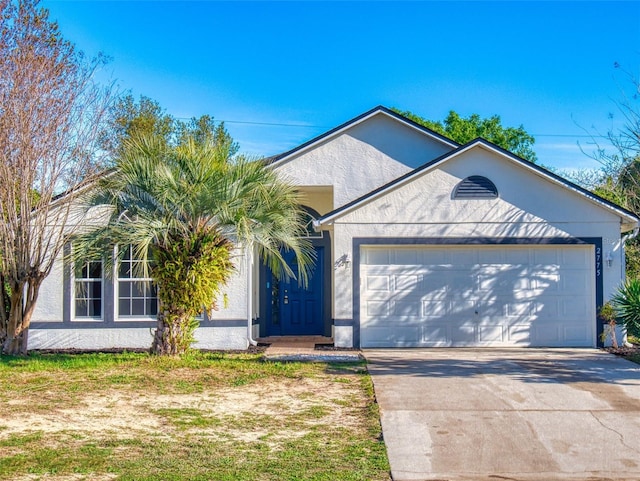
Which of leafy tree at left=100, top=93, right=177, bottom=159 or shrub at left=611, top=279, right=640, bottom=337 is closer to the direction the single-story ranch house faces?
the shrub

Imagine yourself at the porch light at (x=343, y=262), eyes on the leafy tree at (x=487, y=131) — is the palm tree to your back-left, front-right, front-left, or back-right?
back-left

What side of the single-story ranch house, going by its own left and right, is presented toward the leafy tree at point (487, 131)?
back

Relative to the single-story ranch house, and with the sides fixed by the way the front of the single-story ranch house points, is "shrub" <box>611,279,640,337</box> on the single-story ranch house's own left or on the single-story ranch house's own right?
on the single-story ranch house's own left

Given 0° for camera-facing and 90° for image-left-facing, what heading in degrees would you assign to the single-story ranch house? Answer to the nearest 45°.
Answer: approximately 0°

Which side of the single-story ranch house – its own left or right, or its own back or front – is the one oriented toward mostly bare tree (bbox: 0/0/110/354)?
right

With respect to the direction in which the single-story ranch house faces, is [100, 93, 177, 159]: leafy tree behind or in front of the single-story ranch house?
behind
